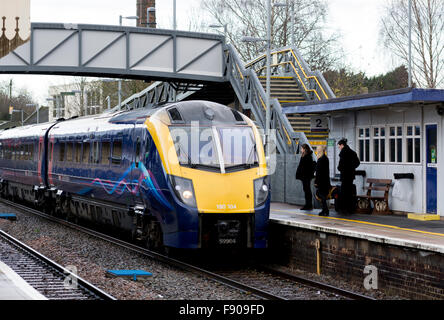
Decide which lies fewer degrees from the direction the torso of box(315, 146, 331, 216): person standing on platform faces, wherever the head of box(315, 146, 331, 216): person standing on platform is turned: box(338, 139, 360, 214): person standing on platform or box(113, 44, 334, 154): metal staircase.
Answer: the metal staircase

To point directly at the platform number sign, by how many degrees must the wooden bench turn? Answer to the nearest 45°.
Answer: approximately 90° to its right

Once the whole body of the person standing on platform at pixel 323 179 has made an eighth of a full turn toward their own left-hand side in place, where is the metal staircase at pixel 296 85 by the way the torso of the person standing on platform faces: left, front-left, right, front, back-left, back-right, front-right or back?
back-right

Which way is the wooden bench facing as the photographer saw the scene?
facing the viewer and to the left of the viewer

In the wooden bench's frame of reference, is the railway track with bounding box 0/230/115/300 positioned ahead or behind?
ahead

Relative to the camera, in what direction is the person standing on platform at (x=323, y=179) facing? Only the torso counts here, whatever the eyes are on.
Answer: to the viewer's left

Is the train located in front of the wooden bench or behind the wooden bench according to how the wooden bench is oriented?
in front

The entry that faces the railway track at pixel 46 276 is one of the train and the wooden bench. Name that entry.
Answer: the wooden bench

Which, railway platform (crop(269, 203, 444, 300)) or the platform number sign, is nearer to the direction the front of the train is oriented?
the railway platform

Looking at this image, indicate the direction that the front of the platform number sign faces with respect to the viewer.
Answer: facing the viewer

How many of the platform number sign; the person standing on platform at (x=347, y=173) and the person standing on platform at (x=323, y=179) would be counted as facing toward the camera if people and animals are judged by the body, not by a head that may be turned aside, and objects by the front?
1

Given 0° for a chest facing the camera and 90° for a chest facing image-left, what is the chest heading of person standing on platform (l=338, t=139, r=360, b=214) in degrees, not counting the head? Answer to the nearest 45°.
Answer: approximately 90°
